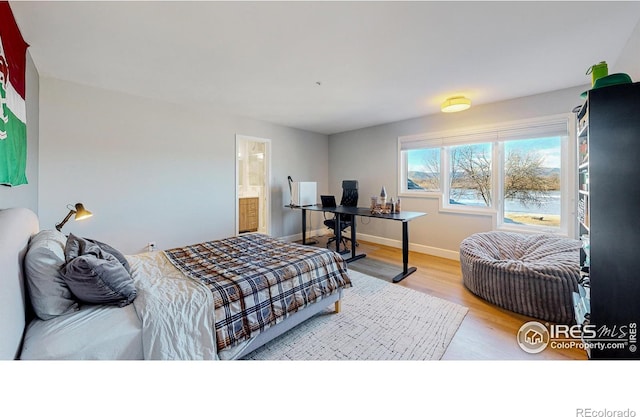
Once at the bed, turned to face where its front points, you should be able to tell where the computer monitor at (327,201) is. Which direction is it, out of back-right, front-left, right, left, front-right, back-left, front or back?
front

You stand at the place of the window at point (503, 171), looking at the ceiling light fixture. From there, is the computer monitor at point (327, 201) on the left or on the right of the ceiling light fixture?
right

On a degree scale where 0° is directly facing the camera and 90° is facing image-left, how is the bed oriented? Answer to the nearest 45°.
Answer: approximately 225°

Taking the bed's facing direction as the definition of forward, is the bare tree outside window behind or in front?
in front
